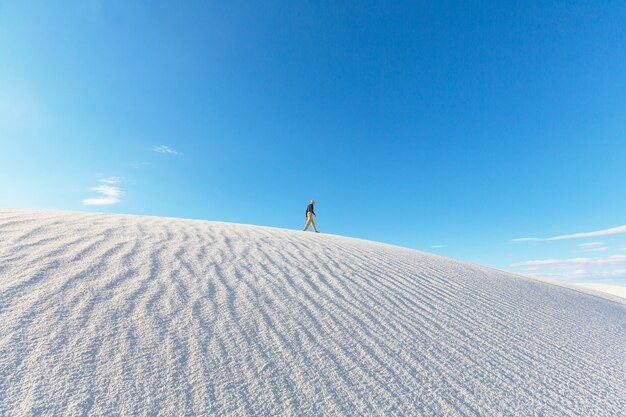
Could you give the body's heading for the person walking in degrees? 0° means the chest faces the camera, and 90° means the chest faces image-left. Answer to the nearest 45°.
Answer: approximately 270°
